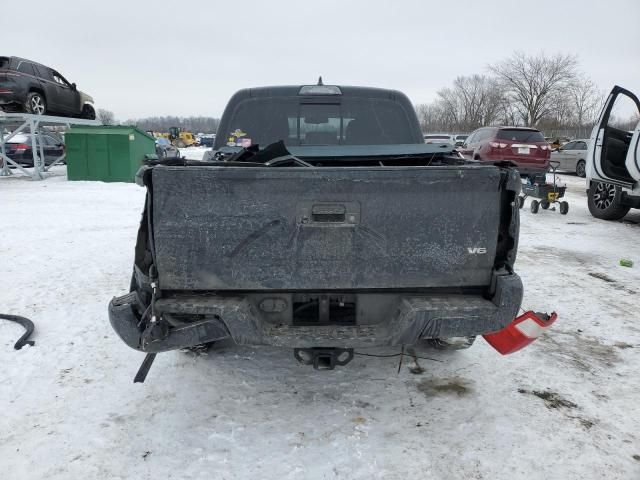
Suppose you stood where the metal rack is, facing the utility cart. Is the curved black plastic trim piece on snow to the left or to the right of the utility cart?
right

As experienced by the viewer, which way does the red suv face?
facing away from the viewer and to the left of the viewer

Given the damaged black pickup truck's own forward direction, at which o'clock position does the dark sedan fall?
The dark sedan is roughly at 11 o'clock from the damaged black pickup truck.

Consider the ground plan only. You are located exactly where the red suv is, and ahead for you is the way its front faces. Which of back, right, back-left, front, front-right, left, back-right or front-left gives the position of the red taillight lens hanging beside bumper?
back-left

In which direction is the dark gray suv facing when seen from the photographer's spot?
facing away from the viewer and to the right of the viewer

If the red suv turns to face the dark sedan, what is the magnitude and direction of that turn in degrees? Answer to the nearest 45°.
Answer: approximately 45° to its left

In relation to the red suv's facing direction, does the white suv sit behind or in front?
behind

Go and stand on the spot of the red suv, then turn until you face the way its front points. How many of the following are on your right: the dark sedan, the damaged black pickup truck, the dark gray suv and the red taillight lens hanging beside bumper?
0

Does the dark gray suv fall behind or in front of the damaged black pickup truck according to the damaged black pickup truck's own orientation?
in front

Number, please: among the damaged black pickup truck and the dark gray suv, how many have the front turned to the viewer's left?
0

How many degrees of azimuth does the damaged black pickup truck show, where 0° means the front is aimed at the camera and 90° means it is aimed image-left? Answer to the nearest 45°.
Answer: approximately 180°

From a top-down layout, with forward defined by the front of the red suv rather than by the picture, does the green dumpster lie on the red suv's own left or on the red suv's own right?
on the red suv's own left

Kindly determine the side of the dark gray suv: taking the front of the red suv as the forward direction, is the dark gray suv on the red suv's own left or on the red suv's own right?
on the red suv's own left

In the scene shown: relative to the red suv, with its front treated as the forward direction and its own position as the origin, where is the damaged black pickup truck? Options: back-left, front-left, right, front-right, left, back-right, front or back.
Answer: back-left

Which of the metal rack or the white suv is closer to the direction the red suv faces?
the metal rack

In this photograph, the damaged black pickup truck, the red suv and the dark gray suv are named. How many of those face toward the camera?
0

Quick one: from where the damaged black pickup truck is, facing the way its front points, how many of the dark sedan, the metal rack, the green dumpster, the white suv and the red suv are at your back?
0
